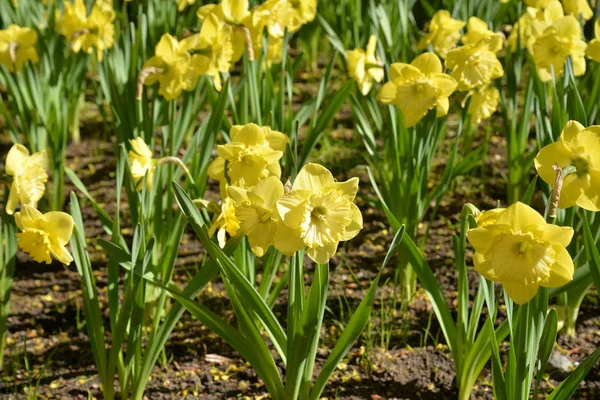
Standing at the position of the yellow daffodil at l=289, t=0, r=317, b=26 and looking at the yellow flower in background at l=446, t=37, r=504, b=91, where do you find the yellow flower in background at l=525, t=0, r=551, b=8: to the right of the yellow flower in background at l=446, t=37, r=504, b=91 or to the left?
left

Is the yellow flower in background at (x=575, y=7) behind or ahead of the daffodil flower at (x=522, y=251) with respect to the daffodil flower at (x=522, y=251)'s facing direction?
behind

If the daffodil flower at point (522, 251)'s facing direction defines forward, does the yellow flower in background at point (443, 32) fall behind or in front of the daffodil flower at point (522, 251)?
behind

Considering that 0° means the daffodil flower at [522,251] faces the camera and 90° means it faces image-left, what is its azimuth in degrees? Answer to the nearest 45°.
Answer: approximately 0°

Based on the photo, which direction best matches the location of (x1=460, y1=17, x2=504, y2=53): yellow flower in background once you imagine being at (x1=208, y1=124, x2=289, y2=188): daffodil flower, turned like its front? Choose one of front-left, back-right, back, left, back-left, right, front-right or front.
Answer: back-left

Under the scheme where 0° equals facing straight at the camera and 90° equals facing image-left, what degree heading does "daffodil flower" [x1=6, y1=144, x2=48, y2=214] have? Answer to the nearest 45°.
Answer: approximately 315°

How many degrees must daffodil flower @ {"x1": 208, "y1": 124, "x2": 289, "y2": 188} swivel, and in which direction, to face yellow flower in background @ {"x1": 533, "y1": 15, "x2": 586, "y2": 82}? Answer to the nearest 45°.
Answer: approximately 135° to its left

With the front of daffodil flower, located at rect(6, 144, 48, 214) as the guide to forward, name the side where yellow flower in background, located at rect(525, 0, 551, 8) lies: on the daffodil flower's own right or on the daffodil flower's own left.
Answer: on the daffodil flower's own left
